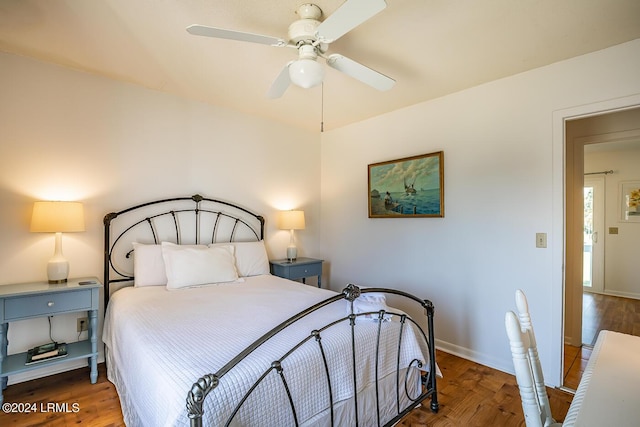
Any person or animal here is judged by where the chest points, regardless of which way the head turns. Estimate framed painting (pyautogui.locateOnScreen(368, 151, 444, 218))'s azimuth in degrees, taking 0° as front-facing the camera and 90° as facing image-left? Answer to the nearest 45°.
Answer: approximately 45°

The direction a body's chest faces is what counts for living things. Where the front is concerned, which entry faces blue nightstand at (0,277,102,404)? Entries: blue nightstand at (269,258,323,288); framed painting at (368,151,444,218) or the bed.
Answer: the framed painting

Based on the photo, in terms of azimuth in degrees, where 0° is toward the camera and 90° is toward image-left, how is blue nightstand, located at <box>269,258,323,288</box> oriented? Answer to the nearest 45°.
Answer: approximately 315°

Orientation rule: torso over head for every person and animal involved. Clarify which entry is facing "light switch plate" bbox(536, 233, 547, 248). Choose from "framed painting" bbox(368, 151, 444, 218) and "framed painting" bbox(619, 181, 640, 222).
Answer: "framed painting" bbox(619, 181, 640, 222)

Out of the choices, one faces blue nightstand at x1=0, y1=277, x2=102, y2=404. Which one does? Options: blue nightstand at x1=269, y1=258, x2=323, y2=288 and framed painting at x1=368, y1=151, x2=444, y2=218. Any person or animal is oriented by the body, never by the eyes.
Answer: the framed painting

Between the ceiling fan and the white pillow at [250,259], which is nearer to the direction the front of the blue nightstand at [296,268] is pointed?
the ceiling fan

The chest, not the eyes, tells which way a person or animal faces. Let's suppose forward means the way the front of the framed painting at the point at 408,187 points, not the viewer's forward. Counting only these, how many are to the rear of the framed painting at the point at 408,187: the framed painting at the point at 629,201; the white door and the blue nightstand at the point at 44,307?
2

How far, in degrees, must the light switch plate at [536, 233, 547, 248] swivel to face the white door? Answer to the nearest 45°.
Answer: approximately 180°

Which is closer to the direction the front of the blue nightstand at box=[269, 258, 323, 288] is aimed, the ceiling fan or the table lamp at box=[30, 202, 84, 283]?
the ceiling fan

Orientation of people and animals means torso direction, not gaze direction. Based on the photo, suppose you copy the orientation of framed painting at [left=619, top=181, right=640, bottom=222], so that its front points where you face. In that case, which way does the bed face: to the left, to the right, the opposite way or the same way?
to the left

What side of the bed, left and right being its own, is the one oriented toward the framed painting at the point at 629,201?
left
